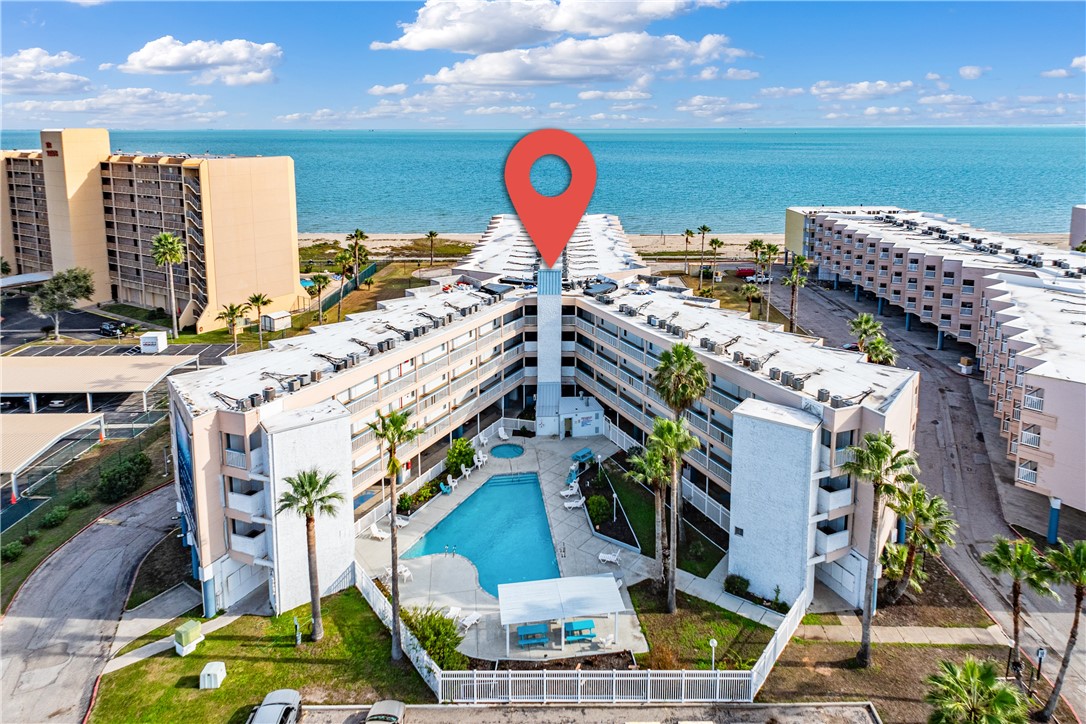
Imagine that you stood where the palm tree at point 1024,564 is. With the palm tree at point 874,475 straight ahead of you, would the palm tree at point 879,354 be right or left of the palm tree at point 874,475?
right

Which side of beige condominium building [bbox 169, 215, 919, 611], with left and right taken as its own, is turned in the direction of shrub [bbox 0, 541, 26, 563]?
right

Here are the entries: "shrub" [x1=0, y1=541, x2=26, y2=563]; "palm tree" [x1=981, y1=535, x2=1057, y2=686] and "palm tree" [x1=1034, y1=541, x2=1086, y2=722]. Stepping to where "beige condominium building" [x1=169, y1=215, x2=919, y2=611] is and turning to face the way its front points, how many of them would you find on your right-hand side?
1

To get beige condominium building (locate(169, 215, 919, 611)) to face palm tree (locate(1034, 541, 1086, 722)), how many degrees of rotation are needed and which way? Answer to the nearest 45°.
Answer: approximately 45° to its left

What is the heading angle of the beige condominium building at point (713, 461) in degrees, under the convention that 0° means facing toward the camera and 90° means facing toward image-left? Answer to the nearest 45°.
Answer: approximately 0°

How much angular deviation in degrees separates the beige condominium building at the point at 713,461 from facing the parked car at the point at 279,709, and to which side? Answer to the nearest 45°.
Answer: approximately 45° to its right

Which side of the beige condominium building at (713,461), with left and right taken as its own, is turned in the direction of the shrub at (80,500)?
right

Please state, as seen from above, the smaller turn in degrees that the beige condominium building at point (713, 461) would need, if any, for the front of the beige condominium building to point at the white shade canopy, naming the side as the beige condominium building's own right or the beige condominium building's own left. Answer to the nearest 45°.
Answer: approximately 45° to the beige condominium building's own right

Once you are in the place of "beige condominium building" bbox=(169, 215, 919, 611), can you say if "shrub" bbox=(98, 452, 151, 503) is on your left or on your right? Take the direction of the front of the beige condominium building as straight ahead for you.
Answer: on your right

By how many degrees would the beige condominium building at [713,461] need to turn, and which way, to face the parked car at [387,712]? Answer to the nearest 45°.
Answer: approximately 45° to its right

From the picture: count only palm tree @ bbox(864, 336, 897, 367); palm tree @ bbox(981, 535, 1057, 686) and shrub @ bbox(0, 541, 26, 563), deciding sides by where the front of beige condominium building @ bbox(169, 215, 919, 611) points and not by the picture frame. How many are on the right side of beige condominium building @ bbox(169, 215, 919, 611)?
1

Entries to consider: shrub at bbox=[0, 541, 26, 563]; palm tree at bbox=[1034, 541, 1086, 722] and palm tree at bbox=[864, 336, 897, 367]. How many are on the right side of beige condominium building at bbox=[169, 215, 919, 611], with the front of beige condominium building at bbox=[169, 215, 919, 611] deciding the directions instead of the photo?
1
